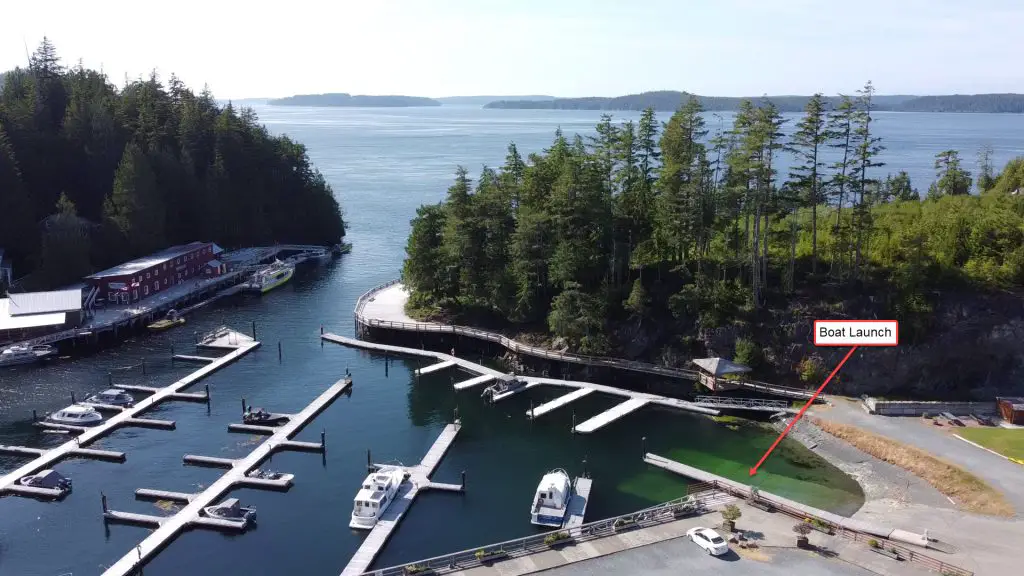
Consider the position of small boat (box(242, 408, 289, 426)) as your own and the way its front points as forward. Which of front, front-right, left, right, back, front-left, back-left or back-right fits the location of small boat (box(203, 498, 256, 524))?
right

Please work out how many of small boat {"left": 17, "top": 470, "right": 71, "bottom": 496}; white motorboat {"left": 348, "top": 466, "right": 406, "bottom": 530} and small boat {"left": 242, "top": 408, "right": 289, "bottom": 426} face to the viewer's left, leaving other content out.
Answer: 1

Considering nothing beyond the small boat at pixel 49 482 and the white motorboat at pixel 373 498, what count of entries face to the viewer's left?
1

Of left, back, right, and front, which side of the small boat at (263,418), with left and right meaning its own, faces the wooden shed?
front

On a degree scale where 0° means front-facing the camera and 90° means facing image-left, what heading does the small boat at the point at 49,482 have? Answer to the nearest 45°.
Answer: approximately 90°

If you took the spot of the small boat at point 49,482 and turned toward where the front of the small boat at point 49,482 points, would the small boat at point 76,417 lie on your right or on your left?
on your right

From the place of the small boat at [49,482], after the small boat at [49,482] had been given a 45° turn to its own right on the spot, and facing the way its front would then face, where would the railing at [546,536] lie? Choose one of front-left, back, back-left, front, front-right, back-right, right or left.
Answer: back

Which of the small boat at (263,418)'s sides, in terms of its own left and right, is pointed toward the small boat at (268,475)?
right

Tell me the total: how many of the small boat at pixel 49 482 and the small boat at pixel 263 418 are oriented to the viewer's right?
1

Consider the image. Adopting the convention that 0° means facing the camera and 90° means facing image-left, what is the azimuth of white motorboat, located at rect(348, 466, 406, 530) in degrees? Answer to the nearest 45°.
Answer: approximately 225°

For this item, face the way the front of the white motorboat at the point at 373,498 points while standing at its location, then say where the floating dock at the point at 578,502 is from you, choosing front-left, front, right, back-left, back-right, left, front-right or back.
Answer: front-right
